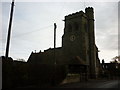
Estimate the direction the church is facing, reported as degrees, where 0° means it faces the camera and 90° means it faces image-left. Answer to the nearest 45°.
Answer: approximately 315°
